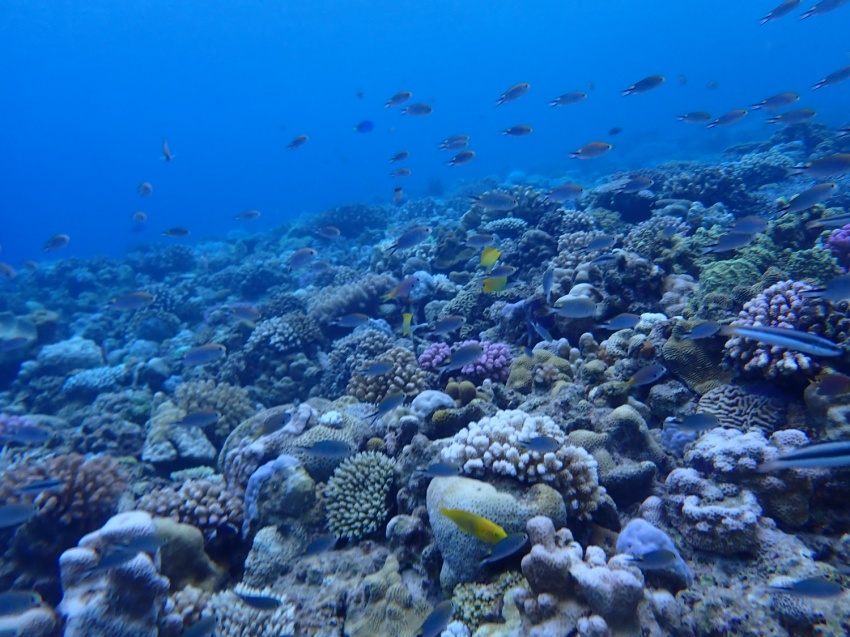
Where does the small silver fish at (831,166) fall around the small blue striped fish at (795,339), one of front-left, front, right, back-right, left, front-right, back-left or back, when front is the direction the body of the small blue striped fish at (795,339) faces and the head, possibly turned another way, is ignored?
left

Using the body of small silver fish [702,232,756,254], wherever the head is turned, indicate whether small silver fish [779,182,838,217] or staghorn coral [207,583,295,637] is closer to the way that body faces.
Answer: the small silver fish

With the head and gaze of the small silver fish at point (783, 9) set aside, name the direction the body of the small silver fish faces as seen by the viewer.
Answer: to the viewer's right
